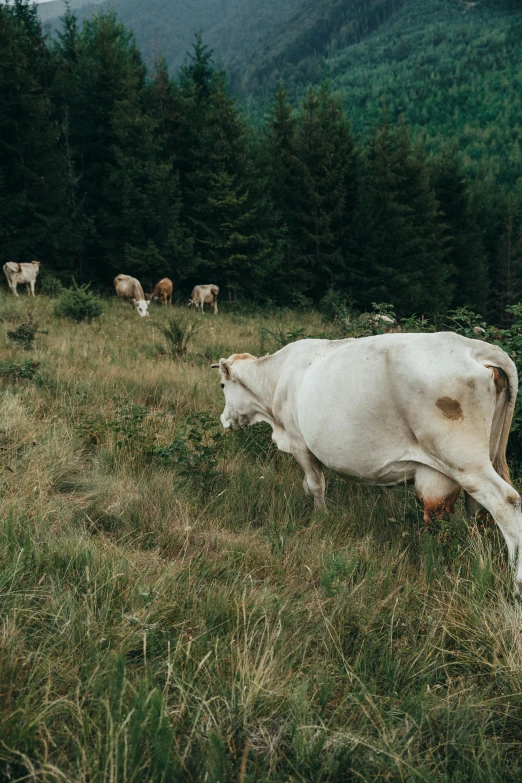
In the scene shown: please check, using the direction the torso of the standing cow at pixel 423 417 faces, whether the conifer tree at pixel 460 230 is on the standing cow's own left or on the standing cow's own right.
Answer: on the standing cow's own right

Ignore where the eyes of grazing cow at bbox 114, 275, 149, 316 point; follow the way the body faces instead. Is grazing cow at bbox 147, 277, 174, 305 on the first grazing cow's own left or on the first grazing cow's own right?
on the first grazing cow's own left

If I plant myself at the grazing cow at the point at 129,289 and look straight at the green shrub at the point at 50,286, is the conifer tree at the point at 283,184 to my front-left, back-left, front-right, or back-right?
back-right

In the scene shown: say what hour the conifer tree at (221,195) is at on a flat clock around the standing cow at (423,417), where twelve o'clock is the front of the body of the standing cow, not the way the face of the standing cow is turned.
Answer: The conifer tree is roughly at 1 o'clock from the standing cow.

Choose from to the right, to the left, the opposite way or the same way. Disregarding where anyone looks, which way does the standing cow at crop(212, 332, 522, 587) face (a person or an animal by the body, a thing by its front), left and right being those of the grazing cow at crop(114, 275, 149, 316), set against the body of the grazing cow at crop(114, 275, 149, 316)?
the opposite way

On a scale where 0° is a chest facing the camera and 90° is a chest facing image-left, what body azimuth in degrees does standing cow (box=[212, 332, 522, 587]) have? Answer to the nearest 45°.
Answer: approximately 135°

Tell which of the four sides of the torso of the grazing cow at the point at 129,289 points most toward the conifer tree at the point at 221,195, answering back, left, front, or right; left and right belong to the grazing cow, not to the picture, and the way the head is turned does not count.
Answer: left
